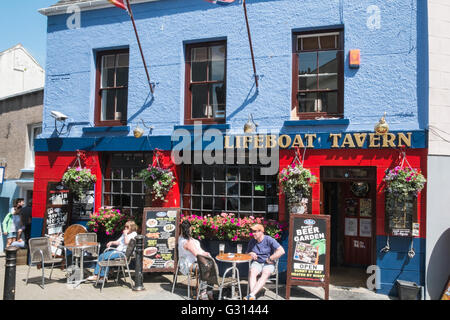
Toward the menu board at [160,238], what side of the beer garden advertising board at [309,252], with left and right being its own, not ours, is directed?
right

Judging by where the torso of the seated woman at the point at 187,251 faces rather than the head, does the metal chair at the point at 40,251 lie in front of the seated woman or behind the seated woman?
behind

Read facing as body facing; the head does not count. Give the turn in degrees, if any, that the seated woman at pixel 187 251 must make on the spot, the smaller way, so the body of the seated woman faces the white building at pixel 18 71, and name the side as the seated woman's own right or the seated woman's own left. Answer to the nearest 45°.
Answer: approximately 135° to the seated woman's own left

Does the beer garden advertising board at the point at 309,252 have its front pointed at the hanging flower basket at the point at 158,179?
no

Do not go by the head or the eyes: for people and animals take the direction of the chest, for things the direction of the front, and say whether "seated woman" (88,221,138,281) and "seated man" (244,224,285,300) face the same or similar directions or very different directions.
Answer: same or similar directions

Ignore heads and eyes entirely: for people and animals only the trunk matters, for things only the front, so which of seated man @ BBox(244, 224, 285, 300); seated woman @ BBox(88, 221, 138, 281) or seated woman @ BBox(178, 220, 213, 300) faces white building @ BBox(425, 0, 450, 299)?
seated woman @ BBox(178, 220, 213, 300)

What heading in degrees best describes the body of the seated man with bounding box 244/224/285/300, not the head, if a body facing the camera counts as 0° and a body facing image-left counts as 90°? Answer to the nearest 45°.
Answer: approximately 45°

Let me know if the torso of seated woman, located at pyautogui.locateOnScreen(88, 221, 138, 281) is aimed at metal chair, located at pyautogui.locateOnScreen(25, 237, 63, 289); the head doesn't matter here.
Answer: yes

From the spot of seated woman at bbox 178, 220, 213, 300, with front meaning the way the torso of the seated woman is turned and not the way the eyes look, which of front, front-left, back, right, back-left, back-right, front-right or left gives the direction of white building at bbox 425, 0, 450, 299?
front

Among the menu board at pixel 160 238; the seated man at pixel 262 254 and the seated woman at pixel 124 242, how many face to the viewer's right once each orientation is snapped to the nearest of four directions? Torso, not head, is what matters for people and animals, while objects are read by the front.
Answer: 0

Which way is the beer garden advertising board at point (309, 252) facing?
toward the camera

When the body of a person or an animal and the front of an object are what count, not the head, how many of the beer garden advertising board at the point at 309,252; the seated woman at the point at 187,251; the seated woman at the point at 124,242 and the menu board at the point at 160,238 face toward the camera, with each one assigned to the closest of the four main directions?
2

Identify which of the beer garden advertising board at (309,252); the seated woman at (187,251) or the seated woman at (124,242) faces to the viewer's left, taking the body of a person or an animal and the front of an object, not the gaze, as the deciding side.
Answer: the seated woman at (124,242)

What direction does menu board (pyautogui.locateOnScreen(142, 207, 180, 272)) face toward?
toward the camera

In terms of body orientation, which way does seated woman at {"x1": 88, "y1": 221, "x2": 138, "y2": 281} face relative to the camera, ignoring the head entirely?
to the viewer's left

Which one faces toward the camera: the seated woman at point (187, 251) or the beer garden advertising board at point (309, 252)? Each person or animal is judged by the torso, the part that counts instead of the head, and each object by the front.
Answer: the beer garden advertising board

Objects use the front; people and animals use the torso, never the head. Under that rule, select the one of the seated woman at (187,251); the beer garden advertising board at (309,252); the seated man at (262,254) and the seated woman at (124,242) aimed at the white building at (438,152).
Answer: the seated woman at (187,251)

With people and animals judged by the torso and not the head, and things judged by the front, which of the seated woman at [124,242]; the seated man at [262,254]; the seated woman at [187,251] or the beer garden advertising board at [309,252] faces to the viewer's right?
the seated woman at [187,251]
